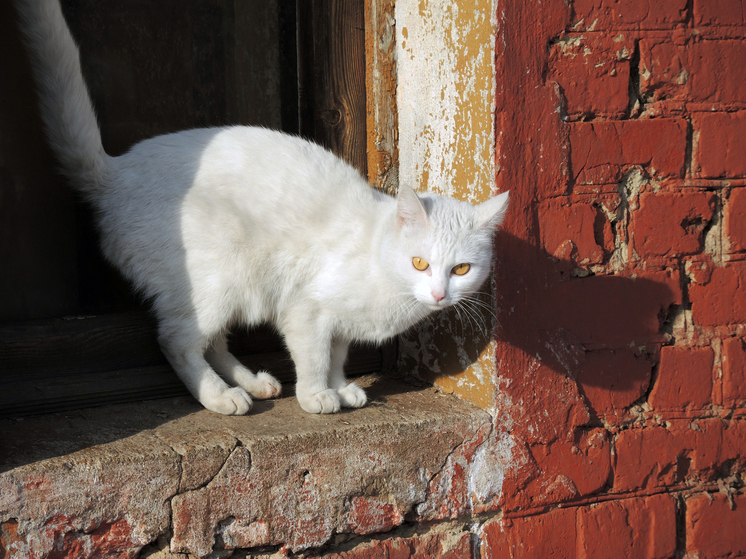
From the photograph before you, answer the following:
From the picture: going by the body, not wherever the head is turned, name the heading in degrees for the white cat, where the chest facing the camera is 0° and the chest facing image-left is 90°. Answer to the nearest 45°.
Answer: approximately 270°
